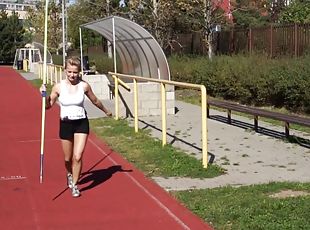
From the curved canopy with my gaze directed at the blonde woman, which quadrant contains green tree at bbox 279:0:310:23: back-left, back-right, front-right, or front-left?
back-left

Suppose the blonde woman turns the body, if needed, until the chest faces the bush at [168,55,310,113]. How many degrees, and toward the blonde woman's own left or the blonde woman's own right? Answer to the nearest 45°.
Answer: approximately 135° to the blonde woman's own left

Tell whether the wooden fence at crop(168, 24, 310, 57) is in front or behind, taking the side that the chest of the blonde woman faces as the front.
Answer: behind

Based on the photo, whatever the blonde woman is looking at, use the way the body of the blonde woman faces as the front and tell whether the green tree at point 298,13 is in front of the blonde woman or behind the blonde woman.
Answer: behind

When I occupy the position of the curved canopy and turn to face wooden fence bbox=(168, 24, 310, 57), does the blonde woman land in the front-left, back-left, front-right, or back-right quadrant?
back-right

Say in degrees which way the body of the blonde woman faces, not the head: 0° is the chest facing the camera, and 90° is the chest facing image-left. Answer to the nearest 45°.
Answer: approximately 0°

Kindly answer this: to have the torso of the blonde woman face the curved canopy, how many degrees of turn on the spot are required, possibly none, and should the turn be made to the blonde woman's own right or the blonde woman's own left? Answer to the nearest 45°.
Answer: approximately 180°
